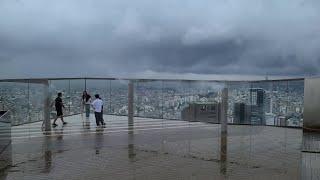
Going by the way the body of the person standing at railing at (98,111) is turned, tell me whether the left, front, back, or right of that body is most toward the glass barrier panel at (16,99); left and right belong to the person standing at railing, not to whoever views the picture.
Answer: left

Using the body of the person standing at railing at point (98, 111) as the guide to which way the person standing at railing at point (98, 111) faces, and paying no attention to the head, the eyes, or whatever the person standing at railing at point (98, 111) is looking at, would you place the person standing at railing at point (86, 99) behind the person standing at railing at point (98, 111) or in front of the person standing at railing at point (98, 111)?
in front

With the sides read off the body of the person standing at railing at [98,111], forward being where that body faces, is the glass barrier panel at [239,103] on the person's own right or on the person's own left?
on the person's own right

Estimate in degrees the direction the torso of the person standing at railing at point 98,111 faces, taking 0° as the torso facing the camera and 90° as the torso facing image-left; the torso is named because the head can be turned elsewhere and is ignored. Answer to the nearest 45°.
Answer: approximately 180°

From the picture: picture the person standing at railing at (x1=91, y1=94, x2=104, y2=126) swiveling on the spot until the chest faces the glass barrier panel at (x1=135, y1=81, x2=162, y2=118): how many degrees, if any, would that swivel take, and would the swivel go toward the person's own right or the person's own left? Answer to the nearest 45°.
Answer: approximately 45° to the person's own right
